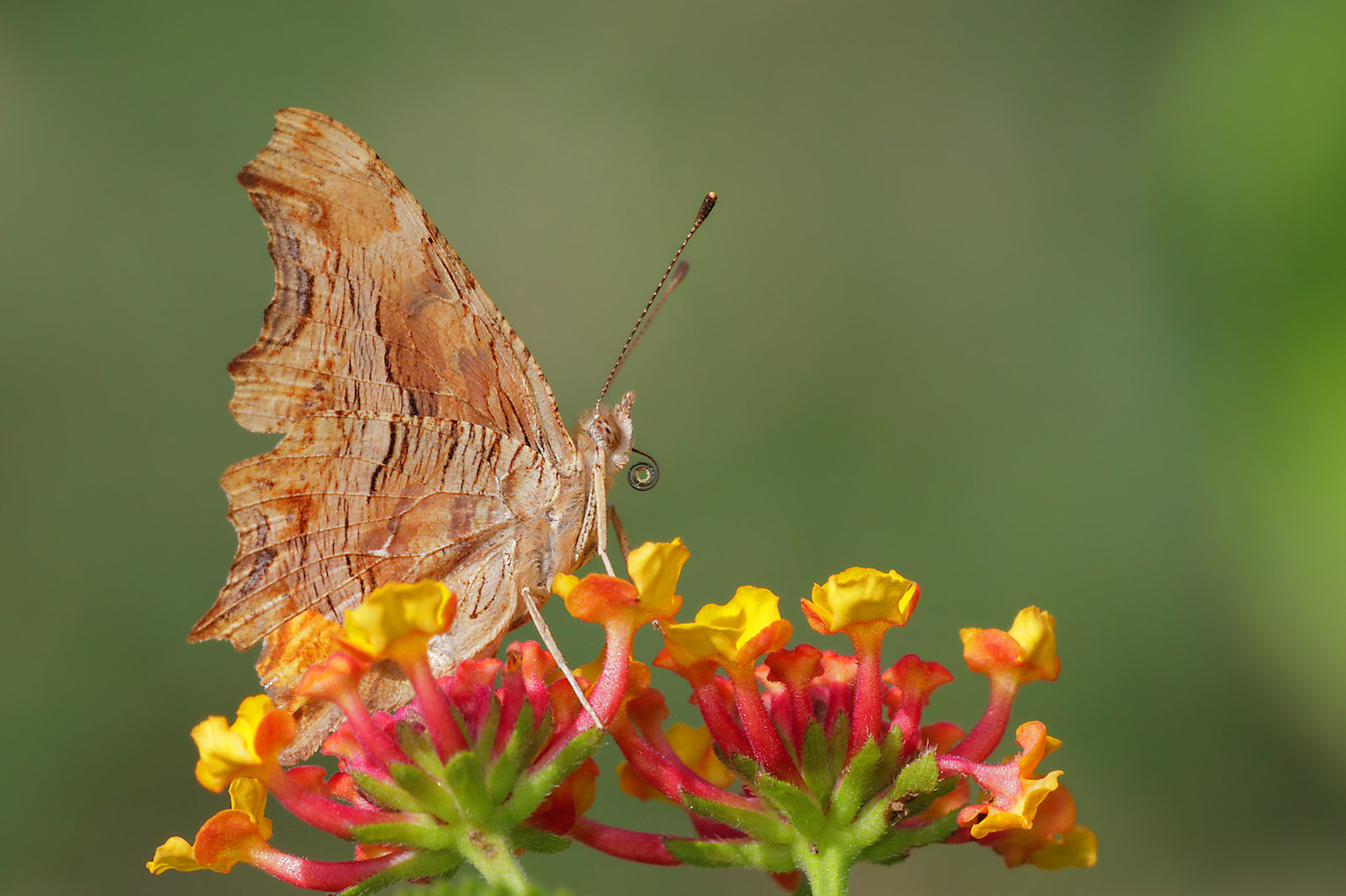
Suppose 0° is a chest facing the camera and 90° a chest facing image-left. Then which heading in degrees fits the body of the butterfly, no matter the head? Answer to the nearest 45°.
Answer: approximately 270°
